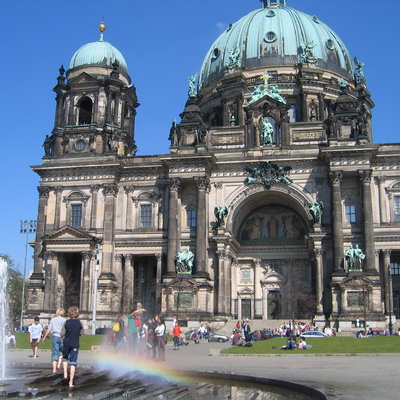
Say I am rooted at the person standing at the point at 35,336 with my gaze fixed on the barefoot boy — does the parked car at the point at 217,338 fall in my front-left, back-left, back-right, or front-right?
back-left

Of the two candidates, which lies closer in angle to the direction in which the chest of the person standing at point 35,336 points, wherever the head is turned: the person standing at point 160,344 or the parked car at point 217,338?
the person standing

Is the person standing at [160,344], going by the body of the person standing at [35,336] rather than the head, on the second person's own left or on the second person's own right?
on the second person's own left
